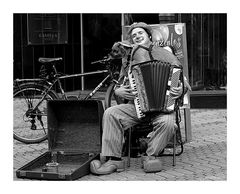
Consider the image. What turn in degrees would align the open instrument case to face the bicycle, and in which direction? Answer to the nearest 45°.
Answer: approximately 135° to its right

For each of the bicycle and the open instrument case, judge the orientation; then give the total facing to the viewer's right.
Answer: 1

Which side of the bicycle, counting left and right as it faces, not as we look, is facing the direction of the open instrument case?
right

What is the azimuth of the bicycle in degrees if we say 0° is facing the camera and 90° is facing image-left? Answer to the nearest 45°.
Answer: approximately 270°

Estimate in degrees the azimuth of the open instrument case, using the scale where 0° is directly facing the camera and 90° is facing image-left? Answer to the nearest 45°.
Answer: approximately 45°
